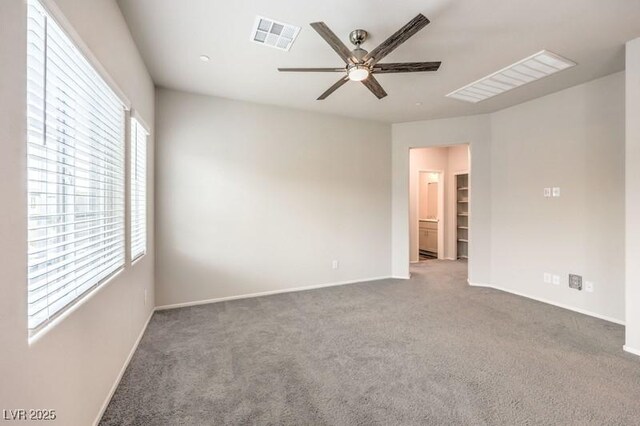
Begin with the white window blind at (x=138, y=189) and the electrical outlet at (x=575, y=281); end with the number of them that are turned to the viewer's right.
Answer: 1

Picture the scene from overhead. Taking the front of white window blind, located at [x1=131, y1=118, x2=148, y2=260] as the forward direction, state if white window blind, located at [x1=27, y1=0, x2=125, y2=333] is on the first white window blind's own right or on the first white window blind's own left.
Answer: on the first white window blind's own right

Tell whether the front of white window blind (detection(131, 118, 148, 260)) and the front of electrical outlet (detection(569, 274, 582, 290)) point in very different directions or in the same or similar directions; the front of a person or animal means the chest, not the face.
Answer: very different directions

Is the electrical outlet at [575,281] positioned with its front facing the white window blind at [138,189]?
yes

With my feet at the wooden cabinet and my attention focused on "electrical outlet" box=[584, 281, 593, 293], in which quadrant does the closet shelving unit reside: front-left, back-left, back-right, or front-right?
front-left

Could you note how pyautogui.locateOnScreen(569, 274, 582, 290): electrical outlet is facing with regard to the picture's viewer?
facing the viewer and to the left of the viewer

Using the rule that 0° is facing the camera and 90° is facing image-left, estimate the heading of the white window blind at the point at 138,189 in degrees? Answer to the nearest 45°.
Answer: approximately 270°

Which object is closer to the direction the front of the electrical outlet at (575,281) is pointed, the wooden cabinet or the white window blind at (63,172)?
the white window blind

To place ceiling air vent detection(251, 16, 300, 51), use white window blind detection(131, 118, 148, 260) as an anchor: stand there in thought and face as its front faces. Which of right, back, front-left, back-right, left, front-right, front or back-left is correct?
front-right

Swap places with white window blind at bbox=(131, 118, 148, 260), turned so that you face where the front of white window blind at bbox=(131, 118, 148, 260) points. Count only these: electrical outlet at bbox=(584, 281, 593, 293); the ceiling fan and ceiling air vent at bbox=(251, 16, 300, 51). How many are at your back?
0
